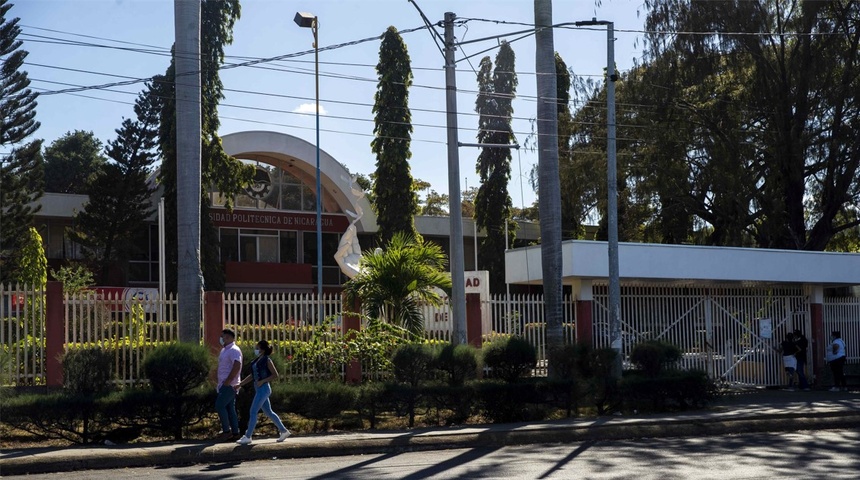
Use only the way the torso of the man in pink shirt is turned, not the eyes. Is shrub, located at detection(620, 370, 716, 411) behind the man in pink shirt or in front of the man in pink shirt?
behind

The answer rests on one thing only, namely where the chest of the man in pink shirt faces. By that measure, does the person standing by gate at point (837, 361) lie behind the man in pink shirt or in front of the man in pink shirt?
behind

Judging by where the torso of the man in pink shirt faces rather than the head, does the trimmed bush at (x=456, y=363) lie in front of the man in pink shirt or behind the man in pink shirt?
behind

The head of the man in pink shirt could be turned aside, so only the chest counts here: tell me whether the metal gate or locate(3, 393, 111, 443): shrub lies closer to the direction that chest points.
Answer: the shrub

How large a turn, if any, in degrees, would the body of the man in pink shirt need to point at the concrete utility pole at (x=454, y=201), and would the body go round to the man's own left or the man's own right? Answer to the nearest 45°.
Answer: approximately 135° to the man's own right

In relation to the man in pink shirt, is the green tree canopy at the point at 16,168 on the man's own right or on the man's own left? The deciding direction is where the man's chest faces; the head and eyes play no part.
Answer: on the man's own right

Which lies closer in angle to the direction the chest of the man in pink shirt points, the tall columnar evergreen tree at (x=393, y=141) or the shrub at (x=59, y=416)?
the shrub

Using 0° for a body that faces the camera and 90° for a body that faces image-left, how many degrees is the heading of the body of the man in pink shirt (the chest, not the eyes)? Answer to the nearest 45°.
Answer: approximately 90°

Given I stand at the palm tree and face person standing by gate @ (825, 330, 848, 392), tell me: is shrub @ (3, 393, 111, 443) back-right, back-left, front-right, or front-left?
back-right

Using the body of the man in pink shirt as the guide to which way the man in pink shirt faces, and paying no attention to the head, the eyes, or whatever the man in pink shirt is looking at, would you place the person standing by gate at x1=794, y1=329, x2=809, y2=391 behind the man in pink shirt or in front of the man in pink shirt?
behind

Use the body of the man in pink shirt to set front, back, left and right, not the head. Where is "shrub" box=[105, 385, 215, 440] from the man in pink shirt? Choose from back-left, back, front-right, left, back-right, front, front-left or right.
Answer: front-right

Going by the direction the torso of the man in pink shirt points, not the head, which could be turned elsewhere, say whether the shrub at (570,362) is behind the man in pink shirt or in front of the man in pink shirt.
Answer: behind

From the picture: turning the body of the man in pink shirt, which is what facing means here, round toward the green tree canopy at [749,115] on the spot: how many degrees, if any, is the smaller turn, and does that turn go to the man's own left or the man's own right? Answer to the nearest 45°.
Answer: approximately 135° to the man's own right
